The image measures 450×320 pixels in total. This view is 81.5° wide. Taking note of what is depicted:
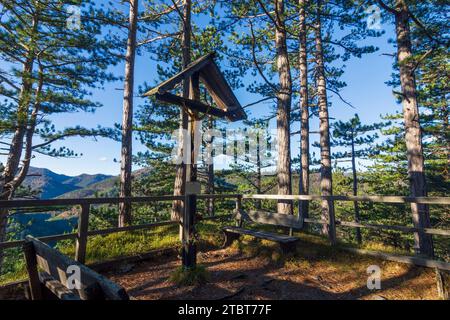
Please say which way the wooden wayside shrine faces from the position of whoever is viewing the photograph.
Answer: facing the viewer and to the right of the viewer

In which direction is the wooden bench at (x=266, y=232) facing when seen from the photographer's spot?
facing the viewer and to the left of the viewer

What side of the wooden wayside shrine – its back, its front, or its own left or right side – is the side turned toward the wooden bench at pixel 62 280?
right
